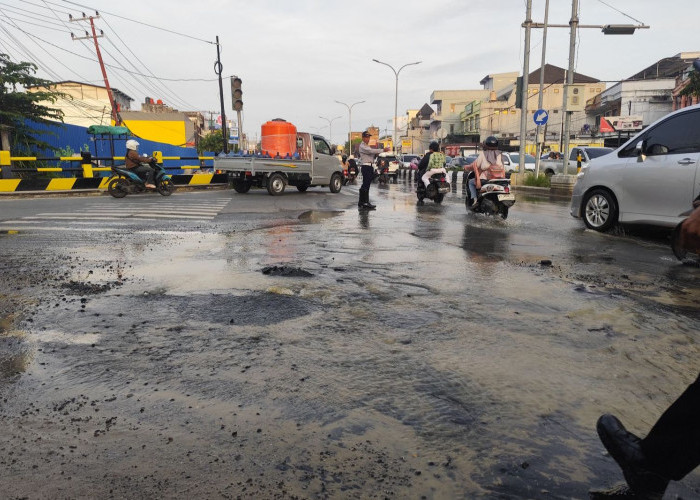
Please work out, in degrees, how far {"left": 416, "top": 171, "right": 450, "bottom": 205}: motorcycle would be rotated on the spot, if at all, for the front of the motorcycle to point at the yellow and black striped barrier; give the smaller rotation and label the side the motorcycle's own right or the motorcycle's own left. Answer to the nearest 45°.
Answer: approximately 45° to the motorcycle's own left

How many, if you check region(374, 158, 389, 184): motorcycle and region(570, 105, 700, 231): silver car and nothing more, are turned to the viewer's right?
0

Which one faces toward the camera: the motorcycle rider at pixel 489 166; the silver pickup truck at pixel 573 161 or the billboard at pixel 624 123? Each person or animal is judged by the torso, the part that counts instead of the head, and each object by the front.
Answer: the billboard

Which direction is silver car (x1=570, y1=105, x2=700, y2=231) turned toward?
to the viewer's left

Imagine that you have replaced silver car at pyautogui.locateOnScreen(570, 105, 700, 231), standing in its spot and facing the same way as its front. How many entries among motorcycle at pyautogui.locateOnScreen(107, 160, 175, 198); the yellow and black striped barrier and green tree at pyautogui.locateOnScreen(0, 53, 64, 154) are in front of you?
3

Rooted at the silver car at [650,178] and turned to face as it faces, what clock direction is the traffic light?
The traffic light is roughly at 1 o'clock from the silver car.

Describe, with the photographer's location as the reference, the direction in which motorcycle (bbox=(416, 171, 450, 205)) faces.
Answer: facing away from the viewer and to the left of the viewer
